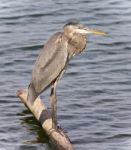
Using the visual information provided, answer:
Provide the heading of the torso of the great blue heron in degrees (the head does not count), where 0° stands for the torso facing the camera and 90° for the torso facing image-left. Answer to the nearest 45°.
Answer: approximately 270°
